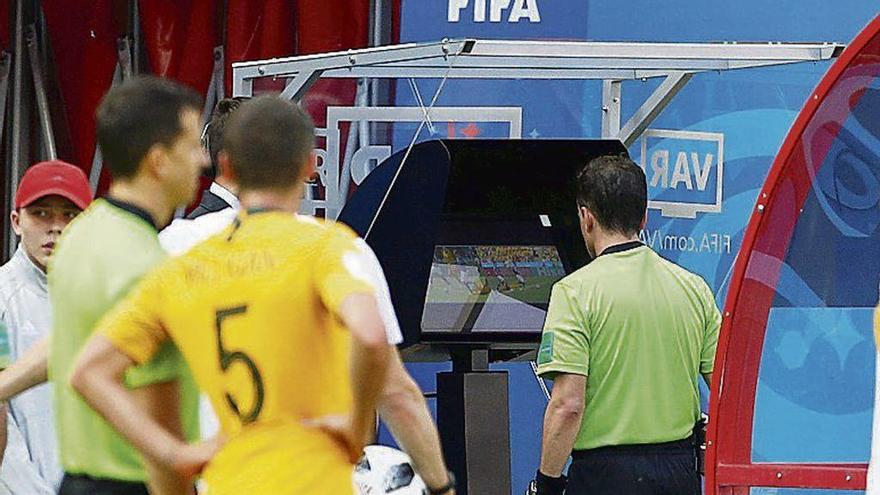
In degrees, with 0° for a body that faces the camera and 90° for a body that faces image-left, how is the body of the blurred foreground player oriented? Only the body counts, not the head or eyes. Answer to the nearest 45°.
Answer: approximately 225°

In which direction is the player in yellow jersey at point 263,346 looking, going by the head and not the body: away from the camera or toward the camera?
away from the camera

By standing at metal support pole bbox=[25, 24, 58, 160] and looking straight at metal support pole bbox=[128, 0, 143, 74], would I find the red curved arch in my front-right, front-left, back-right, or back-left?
front-right

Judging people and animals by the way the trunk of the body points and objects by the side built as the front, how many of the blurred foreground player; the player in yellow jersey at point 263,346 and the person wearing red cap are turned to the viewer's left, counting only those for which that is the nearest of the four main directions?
0

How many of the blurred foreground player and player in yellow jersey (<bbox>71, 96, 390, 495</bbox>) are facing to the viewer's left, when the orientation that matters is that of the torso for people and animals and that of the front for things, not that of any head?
0

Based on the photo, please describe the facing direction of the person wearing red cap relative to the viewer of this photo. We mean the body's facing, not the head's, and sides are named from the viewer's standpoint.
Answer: facing the viewer and to the right of the viewer

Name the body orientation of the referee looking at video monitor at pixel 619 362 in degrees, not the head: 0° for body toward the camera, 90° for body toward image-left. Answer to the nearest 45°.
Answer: approximately 135°
